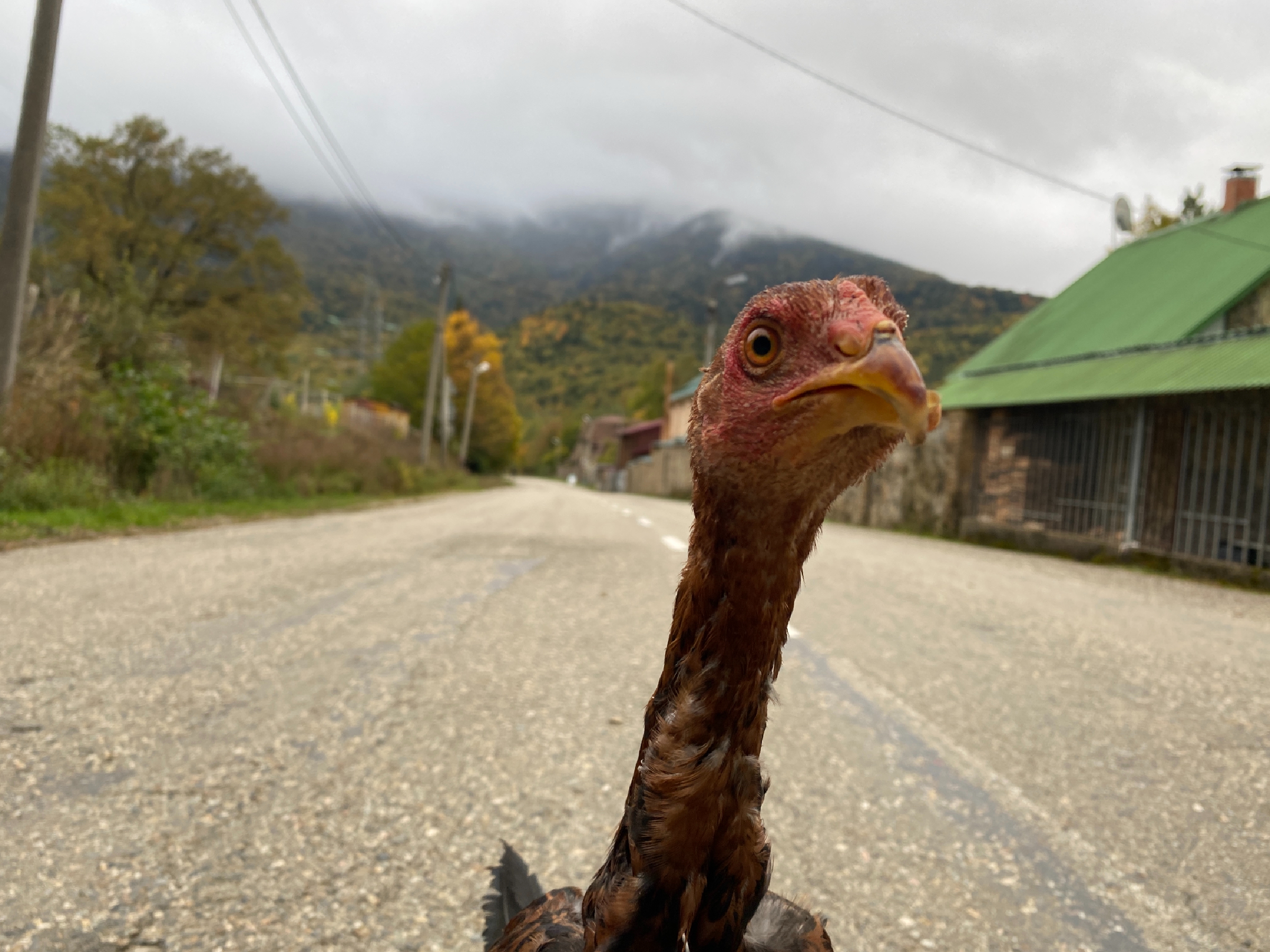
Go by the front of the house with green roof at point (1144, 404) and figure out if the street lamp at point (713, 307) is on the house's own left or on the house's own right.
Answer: on the house's own right

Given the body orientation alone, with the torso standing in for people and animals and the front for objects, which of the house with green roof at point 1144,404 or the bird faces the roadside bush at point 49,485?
the house with green roof

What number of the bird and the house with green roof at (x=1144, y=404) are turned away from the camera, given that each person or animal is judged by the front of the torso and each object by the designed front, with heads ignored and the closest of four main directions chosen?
0

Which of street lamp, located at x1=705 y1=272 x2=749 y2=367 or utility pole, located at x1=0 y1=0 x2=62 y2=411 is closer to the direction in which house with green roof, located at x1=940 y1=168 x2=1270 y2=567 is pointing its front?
the utility pole

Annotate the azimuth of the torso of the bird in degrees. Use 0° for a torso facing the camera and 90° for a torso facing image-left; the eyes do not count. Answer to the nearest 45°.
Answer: approximately 315°

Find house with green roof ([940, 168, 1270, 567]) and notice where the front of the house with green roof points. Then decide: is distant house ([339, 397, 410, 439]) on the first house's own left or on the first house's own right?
on the first house's own right

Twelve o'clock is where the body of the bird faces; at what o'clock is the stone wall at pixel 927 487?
The stone wall is roughly at 8 o'clock from the bird.

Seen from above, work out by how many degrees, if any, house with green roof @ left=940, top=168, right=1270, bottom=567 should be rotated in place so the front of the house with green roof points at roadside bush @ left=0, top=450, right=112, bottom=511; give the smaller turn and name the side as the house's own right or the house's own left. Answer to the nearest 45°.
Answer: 0° — it already faces it

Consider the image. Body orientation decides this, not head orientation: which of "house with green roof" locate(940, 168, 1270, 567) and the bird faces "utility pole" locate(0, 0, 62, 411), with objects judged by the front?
the house with green roof

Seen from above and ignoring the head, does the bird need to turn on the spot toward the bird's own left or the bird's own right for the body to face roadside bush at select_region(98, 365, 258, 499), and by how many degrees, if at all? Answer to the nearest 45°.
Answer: approximately 180°
